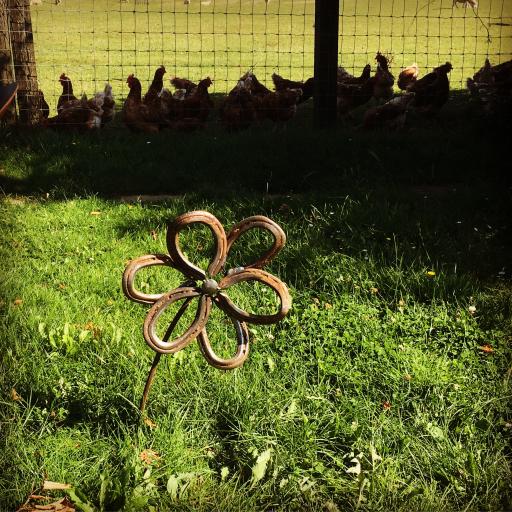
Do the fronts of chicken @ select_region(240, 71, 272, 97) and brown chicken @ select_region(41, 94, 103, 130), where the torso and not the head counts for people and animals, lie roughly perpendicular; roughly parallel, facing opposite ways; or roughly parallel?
roughly parallel

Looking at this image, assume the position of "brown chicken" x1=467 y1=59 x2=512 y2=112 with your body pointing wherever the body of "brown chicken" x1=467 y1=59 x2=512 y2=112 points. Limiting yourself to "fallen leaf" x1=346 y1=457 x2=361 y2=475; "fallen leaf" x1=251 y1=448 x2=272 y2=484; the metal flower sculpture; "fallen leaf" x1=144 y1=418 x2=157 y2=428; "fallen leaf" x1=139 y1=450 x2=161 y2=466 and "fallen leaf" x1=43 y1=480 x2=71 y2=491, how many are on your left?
6

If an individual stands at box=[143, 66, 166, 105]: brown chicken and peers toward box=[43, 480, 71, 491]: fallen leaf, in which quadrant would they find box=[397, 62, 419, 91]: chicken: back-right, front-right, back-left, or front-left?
back-left

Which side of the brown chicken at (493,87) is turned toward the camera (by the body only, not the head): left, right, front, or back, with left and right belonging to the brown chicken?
left

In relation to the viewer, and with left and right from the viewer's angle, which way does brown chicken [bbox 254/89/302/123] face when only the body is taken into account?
facing to the left of the viewer

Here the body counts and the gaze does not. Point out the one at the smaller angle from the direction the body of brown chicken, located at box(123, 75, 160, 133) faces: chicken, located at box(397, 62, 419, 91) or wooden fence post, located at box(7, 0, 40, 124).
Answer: the wooden fence post

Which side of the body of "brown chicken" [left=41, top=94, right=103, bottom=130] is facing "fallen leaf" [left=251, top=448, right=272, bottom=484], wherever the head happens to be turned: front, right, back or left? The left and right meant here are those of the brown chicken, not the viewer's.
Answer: left

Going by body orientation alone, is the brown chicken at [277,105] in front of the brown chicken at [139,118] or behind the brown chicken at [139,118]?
behind

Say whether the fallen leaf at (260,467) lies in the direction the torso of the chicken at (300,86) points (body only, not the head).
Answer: no

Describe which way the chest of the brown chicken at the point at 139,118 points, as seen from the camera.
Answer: to the viewer's left

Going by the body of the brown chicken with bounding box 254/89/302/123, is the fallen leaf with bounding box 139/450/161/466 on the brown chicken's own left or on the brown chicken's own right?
on the brown chicken's own left
